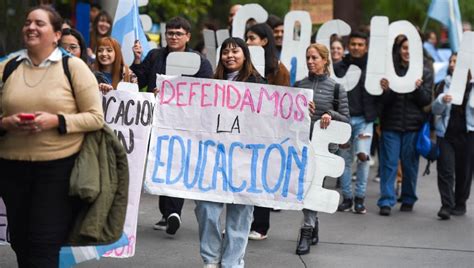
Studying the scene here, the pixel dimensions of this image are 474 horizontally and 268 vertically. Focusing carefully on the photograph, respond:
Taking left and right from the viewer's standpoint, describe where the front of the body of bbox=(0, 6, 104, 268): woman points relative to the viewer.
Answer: facing the viewer and to the left of the viewer

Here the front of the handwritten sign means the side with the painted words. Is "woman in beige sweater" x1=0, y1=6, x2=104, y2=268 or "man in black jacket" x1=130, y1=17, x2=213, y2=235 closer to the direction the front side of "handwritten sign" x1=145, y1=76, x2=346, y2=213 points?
the woman in beige sweater

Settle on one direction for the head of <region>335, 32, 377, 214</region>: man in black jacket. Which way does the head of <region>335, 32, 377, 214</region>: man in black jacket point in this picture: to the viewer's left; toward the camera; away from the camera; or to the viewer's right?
toward the camera

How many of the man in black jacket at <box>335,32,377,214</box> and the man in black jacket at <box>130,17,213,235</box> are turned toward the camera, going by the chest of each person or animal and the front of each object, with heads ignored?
2

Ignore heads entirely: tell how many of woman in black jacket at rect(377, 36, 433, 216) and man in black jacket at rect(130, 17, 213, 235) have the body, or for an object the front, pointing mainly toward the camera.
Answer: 2

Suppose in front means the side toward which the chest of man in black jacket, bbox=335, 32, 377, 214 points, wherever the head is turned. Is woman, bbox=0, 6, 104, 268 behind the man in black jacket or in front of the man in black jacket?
in front

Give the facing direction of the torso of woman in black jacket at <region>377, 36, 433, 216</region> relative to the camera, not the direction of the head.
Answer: toward the camera

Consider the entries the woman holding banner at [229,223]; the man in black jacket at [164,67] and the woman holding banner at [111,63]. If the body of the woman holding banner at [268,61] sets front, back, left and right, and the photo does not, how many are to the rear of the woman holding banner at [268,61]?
0

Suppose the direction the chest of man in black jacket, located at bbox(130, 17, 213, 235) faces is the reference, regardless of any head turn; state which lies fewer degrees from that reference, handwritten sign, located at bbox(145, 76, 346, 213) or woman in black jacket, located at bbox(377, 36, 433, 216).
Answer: the handwritten sign

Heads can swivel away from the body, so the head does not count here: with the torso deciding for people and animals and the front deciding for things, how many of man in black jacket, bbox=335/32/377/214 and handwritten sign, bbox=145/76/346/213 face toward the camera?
2

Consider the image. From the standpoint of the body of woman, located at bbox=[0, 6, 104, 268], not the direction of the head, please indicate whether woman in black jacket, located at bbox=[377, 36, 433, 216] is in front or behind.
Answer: behind

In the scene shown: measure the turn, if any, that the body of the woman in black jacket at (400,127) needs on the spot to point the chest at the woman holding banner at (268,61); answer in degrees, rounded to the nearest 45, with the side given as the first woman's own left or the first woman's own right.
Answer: approximately 45° to the first woman's own right

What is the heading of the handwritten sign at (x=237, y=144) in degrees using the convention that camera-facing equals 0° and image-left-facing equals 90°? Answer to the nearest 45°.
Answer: approximately 0°

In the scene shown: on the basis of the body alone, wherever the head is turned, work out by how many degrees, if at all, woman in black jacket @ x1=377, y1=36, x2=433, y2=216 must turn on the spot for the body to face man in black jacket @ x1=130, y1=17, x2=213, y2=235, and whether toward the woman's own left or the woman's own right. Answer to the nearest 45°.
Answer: approximately 45° to the woman's own right

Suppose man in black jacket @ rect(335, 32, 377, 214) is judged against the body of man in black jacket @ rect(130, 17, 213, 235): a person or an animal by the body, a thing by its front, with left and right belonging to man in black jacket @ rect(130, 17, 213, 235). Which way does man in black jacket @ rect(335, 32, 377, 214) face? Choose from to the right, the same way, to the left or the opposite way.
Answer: the same way
